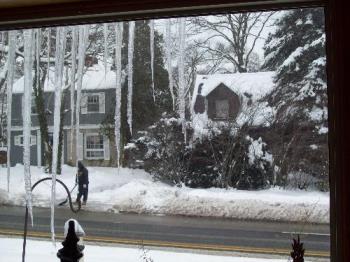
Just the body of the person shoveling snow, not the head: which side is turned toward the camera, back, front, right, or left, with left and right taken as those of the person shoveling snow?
left

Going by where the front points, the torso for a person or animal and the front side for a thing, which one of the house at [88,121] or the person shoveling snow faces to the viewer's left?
the person shoveling snow

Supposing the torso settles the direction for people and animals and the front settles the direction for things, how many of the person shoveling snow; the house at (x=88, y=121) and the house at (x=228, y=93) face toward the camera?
2

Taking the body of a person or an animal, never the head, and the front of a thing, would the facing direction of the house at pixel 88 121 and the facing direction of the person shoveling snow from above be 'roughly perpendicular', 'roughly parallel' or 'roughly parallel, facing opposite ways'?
roughly perpendicular

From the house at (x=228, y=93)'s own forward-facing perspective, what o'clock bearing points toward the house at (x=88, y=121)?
the house at (x=88, y=121) is roughly at 3 o'clock from the house at (x=228, y=93).
